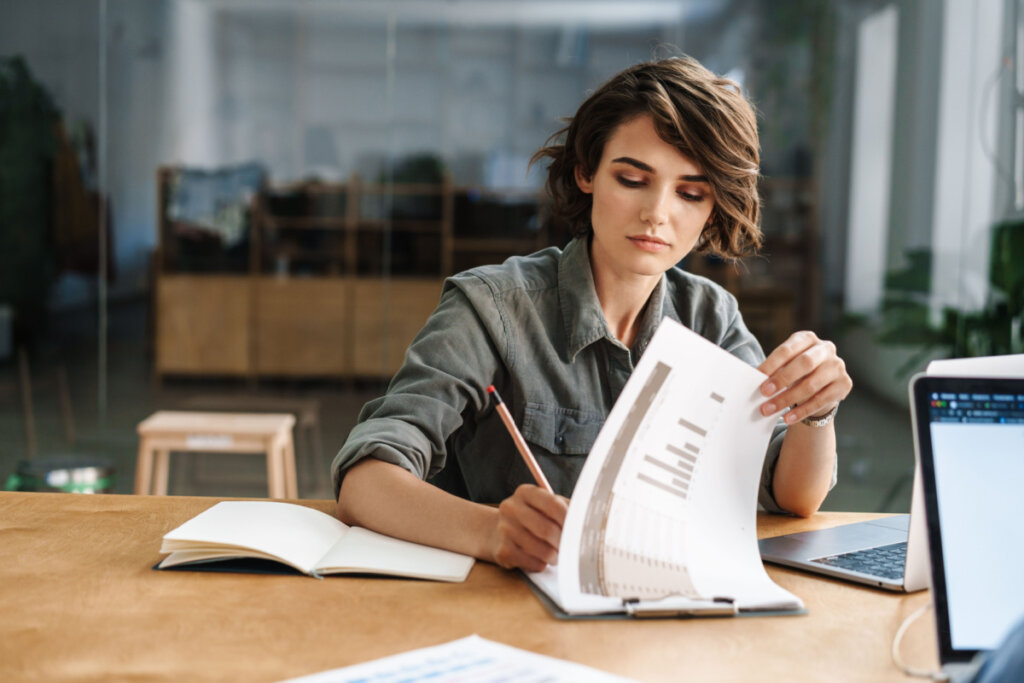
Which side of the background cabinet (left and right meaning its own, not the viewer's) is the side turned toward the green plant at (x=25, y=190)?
right

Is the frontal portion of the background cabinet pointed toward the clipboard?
yes

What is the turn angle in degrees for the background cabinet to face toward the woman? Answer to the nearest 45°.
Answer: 0° — it already faces them

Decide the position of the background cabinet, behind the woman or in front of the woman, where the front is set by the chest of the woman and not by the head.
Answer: behind

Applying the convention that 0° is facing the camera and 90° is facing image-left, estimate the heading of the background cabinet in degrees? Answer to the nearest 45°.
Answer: approximately 0°

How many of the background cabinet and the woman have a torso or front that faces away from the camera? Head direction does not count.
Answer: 0

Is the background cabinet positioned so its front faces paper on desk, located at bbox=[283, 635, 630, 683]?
yes

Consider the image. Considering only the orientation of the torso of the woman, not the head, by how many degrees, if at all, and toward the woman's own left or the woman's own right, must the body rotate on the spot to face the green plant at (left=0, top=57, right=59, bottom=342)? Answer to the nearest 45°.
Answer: approximately 180°

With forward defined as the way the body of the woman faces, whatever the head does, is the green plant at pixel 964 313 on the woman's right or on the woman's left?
on the woman's left

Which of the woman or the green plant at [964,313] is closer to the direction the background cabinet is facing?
the woman

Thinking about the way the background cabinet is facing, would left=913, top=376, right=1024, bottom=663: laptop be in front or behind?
in front
